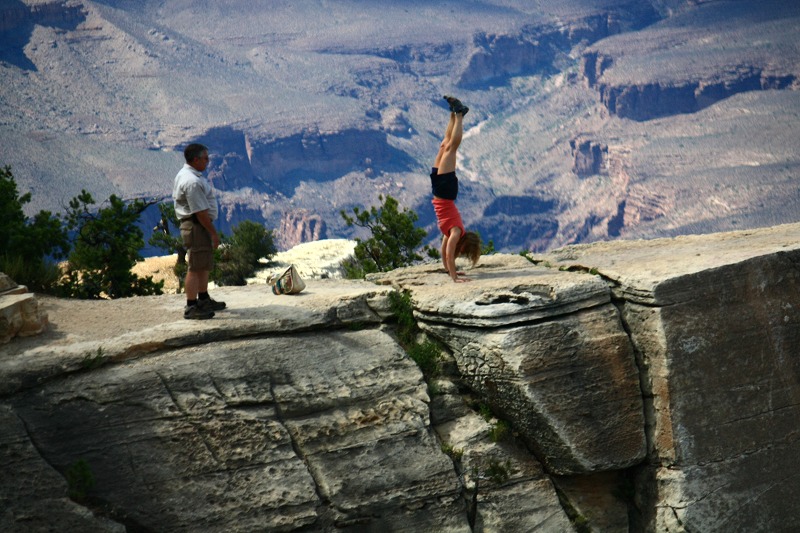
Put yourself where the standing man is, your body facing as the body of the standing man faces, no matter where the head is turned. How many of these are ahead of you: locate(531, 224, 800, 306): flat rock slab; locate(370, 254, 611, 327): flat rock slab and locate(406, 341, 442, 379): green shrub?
3

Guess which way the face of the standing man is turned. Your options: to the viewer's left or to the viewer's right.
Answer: to the viewer's right

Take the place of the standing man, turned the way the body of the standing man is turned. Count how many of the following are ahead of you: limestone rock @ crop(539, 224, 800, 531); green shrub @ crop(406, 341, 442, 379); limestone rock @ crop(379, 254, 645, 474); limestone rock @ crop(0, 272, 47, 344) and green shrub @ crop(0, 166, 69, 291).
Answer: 3

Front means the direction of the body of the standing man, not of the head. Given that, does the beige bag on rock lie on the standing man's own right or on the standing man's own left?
on the standing man's own left

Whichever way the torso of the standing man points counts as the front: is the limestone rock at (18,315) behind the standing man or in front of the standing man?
behind

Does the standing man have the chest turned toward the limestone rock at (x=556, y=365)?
yes

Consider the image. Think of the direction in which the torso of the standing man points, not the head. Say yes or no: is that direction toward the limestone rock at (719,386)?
yes

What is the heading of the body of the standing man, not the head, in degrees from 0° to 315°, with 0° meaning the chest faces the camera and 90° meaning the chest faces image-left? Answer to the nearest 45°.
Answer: approximately 270°
